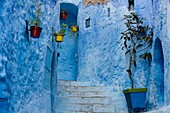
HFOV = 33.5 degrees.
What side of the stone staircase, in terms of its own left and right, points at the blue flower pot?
left

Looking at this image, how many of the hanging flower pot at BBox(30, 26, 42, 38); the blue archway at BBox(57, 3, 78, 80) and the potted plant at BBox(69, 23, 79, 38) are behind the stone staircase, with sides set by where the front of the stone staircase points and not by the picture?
2

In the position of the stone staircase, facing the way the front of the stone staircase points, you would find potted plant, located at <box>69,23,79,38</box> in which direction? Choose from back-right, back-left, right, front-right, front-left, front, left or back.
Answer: back

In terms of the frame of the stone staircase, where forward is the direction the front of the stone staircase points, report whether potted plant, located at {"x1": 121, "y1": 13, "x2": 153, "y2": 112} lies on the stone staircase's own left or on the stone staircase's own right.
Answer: on the stone staircase's own left

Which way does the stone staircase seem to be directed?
toward the camera

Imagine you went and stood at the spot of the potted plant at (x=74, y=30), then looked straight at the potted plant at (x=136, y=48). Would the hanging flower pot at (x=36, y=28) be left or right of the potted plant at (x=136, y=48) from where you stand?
right

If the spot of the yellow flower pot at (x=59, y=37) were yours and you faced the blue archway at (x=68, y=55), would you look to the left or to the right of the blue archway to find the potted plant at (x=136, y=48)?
right

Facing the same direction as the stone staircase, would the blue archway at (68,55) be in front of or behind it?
behind
